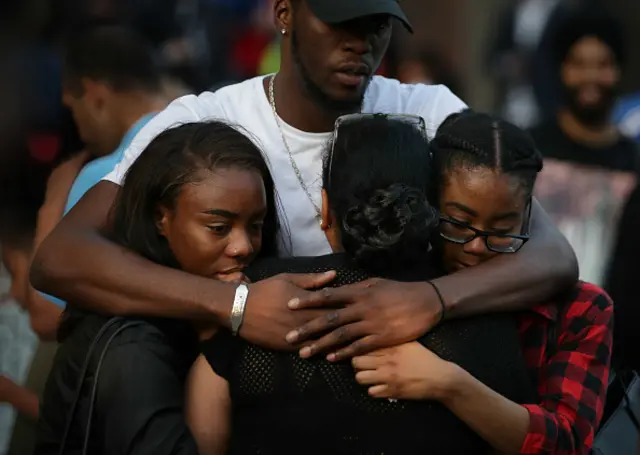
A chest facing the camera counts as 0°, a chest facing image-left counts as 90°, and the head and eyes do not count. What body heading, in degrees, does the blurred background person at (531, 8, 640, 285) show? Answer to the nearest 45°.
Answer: approximately 0°

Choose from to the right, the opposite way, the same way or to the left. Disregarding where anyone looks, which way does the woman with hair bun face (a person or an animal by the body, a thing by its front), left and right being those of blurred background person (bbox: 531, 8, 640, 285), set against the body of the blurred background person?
the opposite way

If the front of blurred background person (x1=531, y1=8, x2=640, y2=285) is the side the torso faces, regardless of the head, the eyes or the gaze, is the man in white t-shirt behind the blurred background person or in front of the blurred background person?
in front

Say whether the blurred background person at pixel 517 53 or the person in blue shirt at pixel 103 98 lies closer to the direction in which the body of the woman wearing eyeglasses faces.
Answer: the person in blue shirt

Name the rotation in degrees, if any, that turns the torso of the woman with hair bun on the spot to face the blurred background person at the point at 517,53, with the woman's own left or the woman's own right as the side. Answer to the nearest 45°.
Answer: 0° — they already face them

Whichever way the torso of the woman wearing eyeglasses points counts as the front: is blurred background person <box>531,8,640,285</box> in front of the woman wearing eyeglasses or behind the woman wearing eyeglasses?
behind

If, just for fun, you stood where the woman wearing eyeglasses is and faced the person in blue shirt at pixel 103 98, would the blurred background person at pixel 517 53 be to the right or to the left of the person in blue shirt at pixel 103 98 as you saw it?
right

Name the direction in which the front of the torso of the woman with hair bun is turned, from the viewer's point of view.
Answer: away from the camera

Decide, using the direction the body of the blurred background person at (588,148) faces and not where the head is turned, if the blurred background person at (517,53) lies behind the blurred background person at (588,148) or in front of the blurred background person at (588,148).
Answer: behind

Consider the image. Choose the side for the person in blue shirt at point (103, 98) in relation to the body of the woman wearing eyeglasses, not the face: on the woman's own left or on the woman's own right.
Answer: on the woman's own right

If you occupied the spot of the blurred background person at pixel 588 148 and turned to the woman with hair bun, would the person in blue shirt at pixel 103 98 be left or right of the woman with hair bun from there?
right

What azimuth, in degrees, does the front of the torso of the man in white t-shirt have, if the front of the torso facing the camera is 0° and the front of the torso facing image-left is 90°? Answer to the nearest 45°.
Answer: approximately 0°
